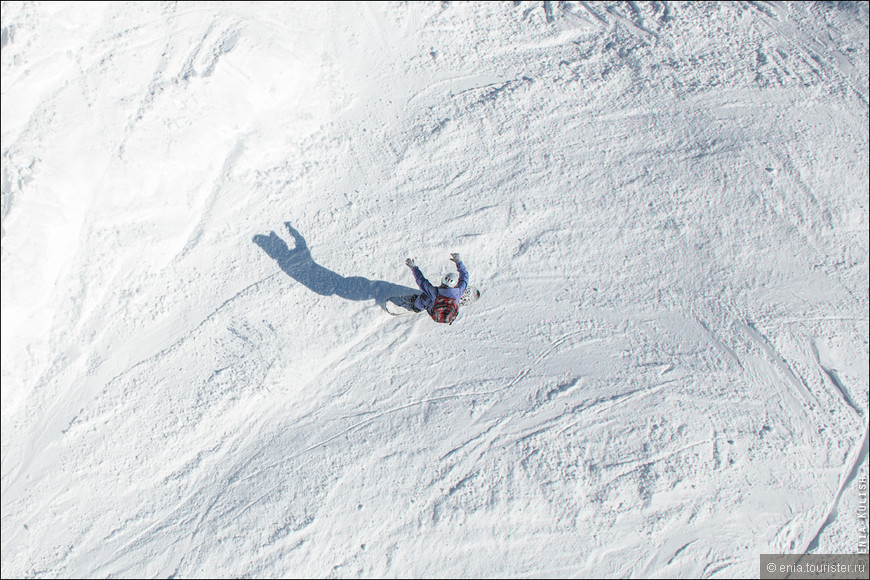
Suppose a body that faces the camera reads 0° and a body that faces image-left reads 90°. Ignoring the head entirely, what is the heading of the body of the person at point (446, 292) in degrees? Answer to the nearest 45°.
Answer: approximately 180°
